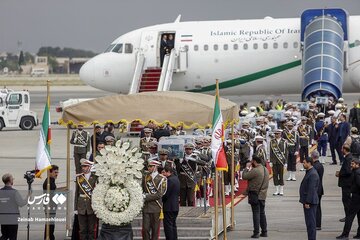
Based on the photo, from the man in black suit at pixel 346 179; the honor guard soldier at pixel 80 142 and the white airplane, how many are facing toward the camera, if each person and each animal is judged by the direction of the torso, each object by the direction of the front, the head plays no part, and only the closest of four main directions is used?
1

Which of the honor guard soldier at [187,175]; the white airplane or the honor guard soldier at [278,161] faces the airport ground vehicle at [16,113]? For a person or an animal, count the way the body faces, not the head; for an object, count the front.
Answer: the white airplane

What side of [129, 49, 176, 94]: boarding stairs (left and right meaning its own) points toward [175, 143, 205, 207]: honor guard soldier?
front

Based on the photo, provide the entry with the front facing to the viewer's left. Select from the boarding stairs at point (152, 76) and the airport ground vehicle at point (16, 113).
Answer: the airport ground vehicle

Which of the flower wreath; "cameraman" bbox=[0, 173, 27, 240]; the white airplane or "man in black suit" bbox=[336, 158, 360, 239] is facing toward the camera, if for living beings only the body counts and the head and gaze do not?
the flower wreath

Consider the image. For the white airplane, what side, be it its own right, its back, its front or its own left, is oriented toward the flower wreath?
left

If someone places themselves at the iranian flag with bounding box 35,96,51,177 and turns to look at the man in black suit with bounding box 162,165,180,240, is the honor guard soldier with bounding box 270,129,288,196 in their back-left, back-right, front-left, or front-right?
front-left

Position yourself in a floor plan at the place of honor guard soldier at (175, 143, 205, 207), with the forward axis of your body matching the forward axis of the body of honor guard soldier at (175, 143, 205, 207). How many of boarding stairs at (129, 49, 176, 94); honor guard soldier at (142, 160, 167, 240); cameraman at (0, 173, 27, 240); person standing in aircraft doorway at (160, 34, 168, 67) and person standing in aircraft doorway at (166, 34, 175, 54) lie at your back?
3

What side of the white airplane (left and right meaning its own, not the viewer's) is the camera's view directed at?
left

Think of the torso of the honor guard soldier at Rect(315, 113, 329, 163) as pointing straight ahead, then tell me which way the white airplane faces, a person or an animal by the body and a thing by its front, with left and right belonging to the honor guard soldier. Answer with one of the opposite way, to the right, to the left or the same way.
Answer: to the right

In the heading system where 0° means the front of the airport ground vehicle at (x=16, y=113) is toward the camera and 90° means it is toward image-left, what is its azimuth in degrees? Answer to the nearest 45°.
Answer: approximately 90°

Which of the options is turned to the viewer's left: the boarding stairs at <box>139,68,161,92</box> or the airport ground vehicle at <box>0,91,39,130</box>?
the airport ground vehicle

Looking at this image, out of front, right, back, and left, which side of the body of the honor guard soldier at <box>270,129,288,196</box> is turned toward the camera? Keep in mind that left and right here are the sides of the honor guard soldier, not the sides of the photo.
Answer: front
